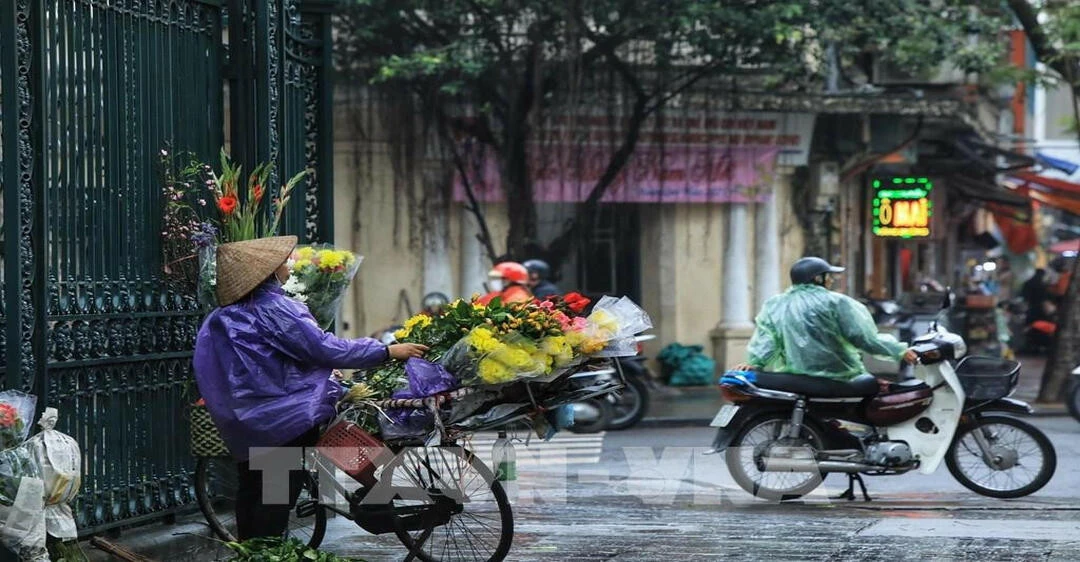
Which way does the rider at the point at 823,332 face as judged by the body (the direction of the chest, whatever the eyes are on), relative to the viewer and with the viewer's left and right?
facing away from the viewer and to the right of the viewer

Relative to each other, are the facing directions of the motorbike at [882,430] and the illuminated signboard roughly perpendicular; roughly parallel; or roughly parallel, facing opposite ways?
roughly perpendicular

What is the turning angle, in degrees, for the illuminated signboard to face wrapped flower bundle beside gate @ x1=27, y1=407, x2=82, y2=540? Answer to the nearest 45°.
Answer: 0° — it already faces it

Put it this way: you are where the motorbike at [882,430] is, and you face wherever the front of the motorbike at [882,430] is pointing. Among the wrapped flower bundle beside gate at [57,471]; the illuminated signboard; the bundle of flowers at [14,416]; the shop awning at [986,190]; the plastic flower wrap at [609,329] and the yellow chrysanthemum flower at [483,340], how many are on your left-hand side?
2

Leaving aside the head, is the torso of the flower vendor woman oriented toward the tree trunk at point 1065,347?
yes

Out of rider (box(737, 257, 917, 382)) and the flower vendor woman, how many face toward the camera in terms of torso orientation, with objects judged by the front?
0

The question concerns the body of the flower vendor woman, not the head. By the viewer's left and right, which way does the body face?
facing away from the viewer and to the right of the viewer

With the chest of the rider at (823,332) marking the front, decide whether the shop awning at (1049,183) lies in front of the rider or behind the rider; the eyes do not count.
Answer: in front

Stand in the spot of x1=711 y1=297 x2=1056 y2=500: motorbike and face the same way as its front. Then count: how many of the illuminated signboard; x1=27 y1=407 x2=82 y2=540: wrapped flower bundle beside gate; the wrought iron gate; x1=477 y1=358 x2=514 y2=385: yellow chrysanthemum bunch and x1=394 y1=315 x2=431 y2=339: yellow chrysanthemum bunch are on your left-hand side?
1

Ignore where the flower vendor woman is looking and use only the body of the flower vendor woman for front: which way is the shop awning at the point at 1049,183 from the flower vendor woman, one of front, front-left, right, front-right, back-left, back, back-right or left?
front

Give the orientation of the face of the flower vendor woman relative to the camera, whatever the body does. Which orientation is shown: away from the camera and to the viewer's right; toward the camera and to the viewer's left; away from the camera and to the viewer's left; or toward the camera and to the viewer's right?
away from the camera and to the viewer's right

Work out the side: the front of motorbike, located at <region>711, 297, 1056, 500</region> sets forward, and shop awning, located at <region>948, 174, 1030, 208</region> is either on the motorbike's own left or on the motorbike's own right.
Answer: on the motorbike's own left

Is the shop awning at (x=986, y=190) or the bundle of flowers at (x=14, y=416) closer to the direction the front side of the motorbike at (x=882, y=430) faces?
the shop awning

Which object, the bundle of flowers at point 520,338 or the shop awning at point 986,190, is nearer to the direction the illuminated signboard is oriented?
the bundle of flowers

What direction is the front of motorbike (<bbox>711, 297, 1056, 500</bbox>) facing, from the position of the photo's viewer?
facing to the right of the viewer

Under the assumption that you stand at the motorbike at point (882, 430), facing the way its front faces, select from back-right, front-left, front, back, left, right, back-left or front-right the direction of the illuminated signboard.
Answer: left

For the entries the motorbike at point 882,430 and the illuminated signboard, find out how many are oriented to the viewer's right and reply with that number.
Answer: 1

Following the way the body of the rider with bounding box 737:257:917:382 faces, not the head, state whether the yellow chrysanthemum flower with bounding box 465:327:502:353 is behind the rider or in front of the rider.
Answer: behind
